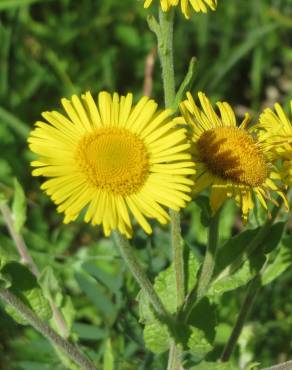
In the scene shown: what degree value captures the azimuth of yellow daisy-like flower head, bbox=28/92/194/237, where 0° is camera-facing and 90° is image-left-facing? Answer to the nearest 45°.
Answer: approximately 0°
